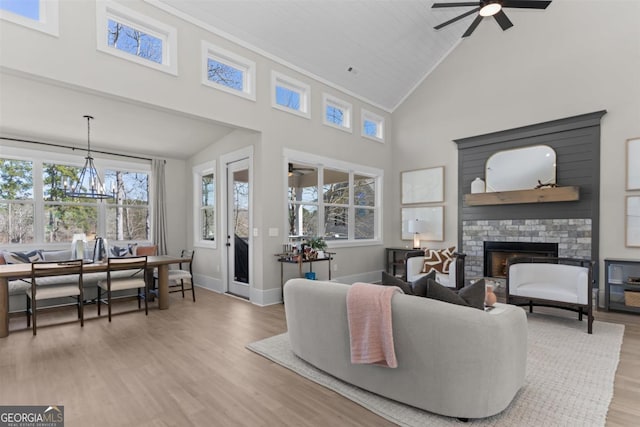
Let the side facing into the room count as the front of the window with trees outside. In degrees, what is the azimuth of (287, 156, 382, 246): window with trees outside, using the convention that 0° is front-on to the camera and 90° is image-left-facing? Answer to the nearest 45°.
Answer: approximately 315°

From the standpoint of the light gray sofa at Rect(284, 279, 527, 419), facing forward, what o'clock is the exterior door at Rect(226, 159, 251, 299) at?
The exterior door is roughly at 9 o'clock from the light gray sofa.

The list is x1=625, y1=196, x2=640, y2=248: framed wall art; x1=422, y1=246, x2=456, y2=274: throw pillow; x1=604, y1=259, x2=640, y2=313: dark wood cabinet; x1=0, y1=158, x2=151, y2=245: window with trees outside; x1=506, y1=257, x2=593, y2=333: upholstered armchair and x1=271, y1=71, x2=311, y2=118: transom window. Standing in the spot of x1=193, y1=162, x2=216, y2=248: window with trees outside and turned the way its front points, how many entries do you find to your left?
5
